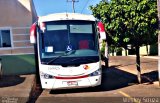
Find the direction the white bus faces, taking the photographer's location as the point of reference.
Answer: facing the viewer

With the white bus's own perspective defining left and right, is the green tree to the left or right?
on its left
